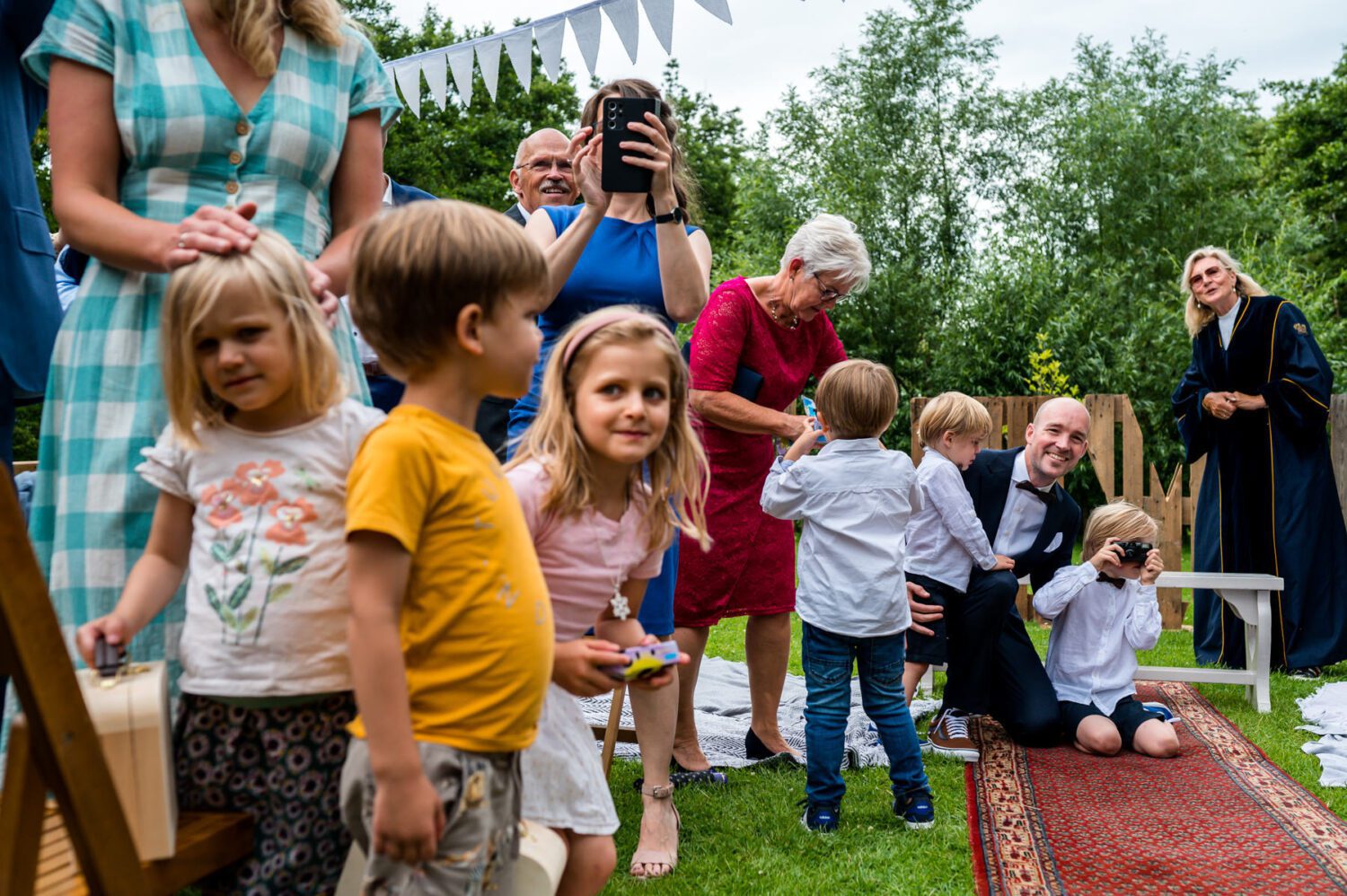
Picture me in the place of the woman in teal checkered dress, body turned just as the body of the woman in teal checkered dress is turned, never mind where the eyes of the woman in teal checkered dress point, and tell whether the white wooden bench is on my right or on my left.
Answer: on my left

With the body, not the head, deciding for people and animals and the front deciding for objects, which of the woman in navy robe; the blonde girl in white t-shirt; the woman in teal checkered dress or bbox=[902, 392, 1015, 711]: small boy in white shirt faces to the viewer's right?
the small boy in white shirt

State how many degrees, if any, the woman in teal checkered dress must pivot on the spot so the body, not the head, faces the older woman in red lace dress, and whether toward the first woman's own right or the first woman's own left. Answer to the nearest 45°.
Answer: approximately 135° to the first woman's own left

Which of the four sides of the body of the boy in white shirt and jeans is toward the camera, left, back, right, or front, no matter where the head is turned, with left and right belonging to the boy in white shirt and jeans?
back

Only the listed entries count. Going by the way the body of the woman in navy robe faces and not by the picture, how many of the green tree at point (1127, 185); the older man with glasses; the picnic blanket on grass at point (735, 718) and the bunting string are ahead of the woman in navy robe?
3

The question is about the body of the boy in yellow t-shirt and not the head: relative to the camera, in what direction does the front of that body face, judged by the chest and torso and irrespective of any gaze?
to the viewer's right

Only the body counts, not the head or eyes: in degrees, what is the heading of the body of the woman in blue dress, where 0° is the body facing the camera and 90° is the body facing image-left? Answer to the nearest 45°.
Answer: approximately 0°

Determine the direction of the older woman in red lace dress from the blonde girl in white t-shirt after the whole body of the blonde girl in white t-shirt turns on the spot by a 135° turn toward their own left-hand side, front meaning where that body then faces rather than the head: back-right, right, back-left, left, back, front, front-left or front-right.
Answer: front

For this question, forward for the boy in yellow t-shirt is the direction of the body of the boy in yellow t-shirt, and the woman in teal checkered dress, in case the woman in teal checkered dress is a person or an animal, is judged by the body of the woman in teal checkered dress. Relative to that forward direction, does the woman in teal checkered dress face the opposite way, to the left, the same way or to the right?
to the right

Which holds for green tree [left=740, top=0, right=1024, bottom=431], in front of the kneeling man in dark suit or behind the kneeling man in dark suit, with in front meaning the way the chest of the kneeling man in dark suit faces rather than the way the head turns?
behind

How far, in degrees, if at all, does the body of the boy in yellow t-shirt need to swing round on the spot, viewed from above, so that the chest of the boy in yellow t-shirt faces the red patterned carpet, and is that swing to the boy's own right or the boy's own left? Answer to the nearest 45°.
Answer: approximately 45° to the boy's own left

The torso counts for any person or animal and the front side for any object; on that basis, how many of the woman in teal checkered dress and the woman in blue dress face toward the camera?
2

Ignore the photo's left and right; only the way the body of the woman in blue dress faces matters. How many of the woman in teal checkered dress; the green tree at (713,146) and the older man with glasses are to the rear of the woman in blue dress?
2
